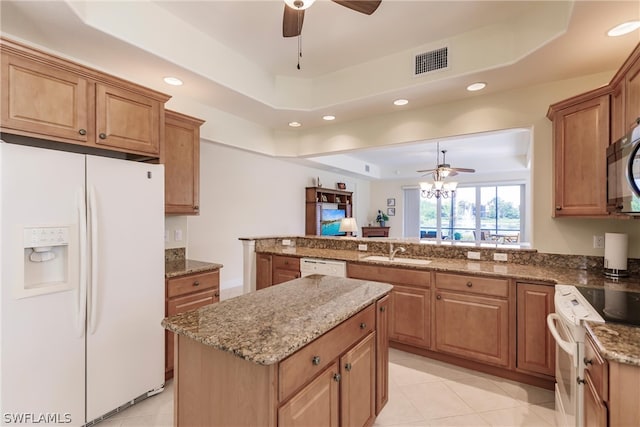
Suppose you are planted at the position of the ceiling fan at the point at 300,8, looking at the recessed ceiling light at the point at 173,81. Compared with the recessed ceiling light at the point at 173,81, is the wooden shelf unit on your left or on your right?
right

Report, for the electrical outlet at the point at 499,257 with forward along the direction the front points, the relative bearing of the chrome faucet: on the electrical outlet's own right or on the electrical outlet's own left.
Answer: on the electrical outlet's own right

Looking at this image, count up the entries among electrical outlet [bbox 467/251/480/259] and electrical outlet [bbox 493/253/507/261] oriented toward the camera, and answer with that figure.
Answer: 2

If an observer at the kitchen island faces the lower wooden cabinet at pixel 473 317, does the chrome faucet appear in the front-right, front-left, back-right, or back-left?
front-left

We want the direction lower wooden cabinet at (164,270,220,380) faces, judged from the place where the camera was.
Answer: facing the viewer and to the right of the viewer

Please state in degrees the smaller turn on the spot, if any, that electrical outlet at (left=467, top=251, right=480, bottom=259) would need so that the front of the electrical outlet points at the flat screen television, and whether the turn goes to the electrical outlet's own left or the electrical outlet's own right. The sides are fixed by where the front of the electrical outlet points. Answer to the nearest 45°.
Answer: approximately 135° to the electrical outlet's own right

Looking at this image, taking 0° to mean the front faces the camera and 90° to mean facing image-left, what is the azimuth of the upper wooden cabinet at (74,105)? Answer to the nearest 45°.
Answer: approximately 315°

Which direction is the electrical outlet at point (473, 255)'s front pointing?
toward the camera

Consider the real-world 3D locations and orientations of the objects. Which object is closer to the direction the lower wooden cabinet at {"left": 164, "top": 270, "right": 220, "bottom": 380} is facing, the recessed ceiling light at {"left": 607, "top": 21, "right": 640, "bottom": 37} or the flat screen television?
the recessed ceiling light

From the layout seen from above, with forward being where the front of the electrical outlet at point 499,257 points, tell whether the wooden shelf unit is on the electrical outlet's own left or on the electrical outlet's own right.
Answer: on the electrical outlet's own right
